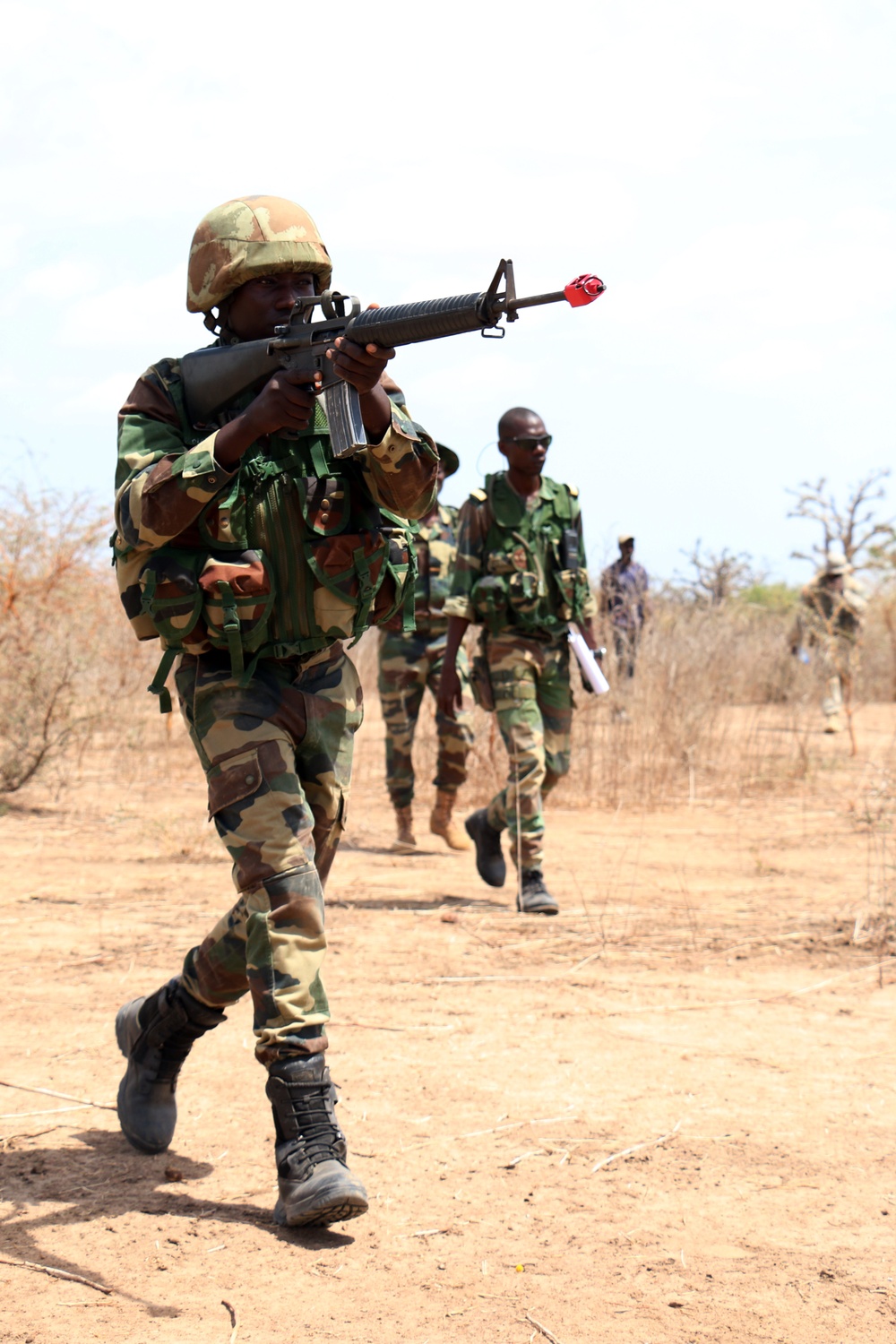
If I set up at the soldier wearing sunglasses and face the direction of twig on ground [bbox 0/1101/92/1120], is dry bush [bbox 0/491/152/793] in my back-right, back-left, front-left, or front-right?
back-right

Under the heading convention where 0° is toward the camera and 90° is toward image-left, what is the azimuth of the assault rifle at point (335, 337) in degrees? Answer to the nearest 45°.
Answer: approximately 315°

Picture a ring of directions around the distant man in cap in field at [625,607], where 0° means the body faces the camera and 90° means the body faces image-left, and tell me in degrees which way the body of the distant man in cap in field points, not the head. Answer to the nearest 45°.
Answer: approximately 0°

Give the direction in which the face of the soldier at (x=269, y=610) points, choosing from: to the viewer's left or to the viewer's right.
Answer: to the viewer's right

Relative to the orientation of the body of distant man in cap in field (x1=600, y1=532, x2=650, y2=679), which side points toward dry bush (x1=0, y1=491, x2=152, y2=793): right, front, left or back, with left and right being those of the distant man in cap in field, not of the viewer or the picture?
front

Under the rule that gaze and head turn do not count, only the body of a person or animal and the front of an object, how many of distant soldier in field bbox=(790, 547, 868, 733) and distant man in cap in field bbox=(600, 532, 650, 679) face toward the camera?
2

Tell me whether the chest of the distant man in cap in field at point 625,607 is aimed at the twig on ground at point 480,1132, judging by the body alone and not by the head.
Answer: yes

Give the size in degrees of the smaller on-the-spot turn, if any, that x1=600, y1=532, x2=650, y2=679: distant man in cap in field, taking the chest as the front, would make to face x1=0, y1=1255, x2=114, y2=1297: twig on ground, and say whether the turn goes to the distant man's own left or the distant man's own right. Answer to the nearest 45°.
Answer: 0° — they already face it

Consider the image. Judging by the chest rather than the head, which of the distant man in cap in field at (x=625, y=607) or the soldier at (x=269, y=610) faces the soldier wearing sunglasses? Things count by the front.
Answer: the distant man in cap in field

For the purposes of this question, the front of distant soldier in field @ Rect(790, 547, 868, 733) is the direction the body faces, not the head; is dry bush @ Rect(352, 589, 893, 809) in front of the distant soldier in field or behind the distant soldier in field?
in front
